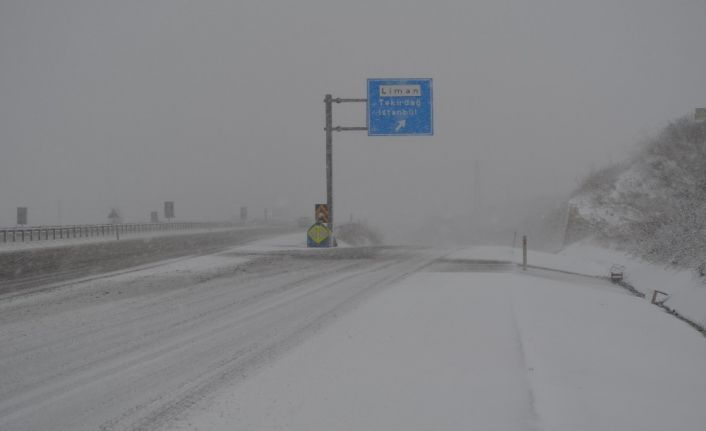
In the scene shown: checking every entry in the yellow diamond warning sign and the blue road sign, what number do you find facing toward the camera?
2

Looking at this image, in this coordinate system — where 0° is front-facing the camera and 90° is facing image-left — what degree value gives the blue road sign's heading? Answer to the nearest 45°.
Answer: approximately 0°

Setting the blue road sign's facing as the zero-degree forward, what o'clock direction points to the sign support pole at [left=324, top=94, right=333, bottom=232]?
The sign support pole is roughly at 3 o'clock from the blue road sign.

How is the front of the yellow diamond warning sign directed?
toward the camera

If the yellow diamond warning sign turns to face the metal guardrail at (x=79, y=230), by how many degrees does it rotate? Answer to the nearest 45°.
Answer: approximately 135° to its right
